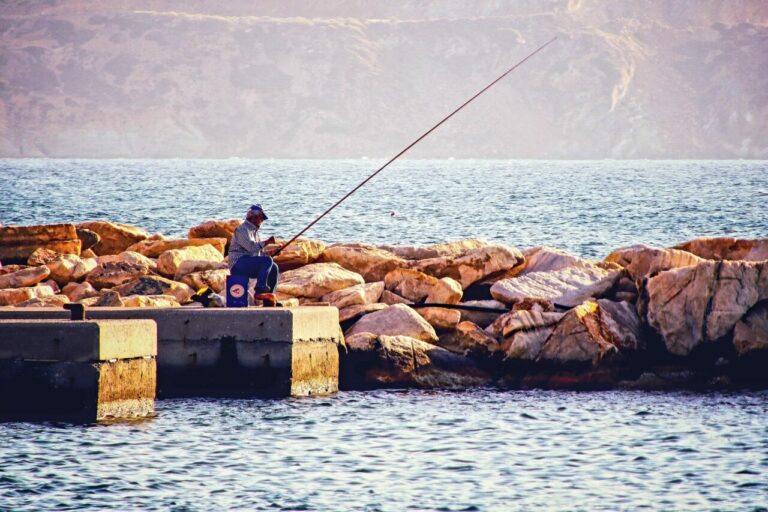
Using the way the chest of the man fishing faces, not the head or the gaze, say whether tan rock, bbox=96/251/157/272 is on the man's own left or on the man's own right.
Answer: on the man's own left

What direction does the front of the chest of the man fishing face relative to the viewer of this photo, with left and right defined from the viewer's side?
facing to the right of the viewer

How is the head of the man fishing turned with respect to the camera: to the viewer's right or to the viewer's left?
to the viewer's right

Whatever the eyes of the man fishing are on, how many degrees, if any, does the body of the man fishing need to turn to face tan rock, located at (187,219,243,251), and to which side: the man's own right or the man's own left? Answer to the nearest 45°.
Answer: approximately 90° to the man's own left

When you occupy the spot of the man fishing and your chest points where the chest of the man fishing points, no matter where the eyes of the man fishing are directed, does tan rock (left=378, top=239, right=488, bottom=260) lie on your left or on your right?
on your left

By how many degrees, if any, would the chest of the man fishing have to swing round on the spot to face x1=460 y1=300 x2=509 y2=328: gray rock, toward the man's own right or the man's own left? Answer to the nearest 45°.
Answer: approximately 45° to the man's own left

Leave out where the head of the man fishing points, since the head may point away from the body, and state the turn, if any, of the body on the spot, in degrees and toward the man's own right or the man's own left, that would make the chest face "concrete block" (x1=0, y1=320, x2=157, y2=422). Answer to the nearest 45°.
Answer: approximately 135° to the man's own right

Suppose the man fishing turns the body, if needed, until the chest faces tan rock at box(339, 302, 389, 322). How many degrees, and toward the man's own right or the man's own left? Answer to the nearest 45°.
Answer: approximately 45° to the man's own left

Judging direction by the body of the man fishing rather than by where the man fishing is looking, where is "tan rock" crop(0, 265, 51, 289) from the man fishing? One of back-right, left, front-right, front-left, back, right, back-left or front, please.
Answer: back-left

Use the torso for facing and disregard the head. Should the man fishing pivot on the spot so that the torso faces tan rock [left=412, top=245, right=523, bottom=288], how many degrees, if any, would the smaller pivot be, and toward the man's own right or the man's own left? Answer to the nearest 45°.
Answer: approximately 45° to the man's own left

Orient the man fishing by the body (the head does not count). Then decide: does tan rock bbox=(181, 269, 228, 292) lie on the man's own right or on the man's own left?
on the man's own left
